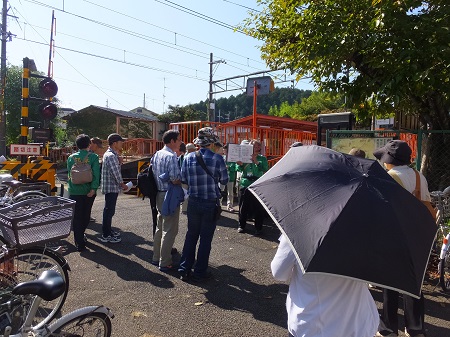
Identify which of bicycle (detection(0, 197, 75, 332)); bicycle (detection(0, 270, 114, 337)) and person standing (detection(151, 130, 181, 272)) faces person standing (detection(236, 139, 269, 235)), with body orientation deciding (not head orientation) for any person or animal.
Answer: person standing (detection(151, 130, 181, 272))

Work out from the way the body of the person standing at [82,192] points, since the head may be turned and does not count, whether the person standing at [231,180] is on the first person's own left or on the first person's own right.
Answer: on the first person's own right

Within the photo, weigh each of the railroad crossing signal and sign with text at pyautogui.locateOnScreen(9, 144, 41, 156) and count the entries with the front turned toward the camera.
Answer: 2

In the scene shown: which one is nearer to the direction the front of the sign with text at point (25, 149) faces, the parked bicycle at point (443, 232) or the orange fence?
the parked bicycle

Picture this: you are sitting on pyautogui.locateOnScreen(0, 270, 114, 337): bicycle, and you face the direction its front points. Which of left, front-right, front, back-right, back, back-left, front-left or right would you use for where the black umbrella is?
back-left

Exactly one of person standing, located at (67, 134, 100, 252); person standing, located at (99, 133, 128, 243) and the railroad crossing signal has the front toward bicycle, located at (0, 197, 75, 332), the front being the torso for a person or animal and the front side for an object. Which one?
the railroad crossing signal

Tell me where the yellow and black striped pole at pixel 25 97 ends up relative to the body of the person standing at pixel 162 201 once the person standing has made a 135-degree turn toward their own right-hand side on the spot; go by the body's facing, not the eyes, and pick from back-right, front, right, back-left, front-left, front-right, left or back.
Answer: back-right

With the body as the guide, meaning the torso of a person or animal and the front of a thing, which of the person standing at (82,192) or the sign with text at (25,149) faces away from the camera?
the person standing

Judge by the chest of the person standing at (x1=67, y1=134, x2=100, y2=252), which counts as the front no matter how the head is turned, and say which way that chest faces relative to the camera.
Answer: away from the camera

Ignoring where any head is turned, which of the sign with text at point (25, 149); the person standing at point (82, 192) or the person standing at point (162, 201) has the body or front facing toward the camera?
the sign with text

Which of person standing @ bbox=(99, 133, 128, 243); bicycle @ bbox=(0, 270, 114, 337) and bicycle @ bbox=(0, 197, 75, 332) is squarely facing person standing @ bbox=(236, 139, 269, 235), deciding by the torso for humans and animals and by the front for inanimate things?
person standing @ bbox=(99, 133, 128, 243)

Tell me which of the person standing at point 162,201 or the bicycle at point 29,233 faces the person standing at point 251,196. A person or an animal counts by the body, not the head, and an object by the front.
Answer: the person standing at point 162,201

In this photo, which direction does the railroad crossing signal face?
toward the camera

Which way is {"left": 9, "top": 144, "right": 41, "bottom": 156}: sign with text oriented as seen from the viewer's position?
toward the camera

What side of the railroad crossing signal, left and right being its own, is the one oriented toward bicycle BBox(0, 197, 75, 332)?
front
